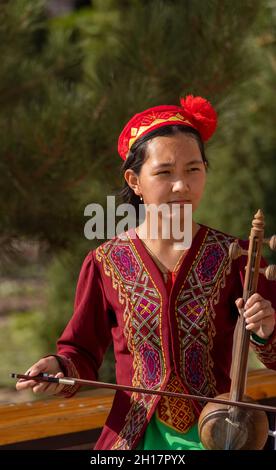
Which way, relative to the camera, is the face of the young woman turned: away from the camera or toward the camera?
toward the camera

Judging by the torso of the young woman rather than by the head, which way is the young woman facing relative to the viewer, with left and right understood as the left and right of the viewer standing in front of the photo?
facing the viewer
